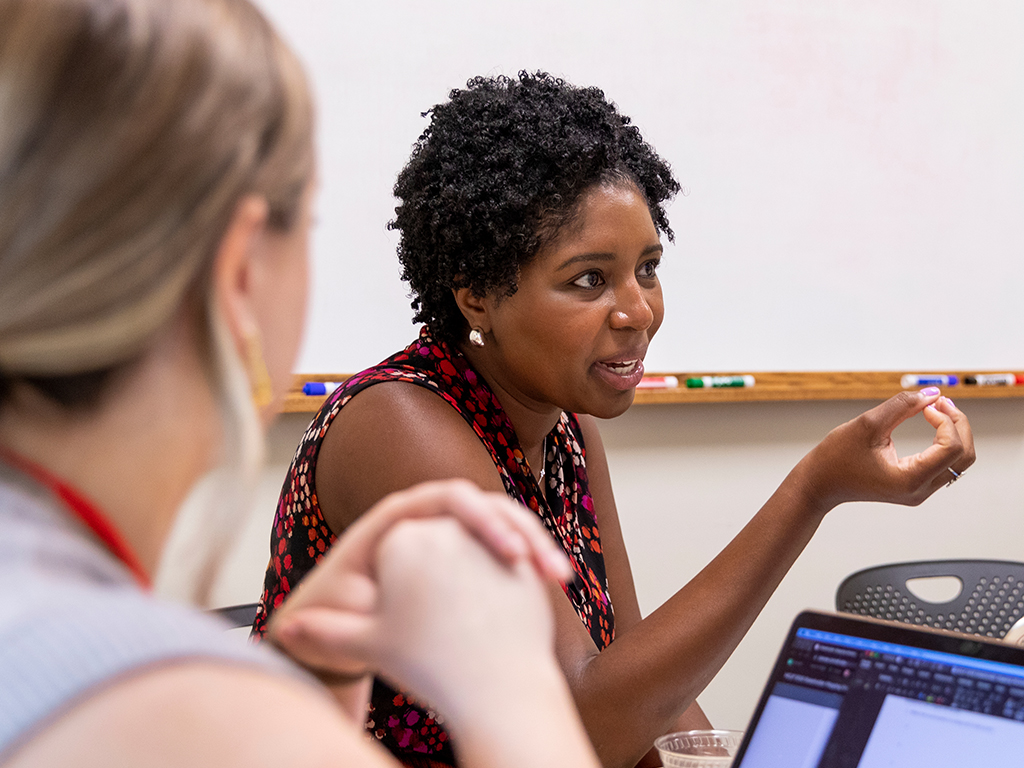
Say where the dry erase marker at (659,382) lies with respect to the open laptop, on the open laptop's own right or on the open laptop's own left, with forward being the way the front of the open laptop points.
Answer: on the open laptop's own right

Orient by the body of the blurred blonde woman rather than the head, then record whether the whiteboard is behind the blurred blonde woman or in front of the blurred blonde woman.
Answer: in front

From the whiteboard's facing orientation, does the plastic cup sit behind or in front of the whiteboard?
in front

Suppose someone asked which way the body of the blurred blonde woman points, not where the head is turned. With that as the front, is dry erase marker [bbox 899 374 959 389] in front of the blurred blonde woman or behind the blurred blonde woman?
in front

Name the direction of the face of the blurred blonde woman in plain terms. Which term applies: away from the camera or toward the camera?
away from the camera

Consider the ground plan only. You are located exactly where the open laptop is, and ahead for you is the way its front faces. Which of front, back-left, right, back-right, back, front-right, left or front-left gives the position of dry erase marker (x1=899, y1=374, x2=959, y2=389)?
back-right

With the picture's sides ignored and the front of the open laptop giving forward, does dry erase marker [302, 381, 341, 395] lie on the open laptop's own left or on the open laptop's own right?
on the open laptop's own right

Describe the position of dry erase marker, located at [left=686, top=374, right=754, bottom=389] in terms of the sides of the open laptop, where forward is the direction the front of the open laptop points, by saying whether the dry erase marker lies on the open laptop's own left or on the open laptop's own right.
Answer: on the open laptop's own right

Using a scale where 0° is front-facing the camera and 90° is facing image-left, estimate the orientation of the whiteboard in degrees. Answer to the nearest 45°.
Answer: approximately 0°
